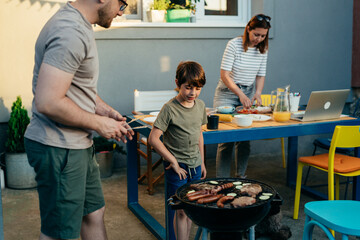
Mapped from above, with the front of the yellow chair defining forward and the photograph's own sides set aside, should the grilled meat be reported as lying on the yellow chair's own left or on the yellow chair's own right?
on the yellow chair's own left

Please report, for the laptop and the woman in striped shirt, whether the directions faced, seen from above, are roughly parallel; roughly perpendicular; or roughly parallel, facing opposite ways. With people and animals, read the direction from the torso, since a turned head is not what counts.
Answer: roughly parallel, facing opposite ways

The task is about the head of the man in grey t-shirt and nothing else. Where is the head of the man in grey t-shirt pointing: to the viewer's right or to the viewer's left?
to the viewer's right

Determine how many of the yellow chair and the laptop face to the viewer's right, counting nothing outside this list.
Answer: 0

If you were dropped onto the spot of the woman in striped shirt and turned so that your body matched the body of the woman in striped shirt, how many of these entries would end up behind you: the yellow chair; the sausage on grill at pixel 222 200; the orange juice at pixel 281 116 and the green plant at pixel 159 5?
1

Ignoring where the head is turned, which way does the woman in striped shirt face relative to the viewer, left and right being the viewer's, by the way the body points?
facing the viewer and to the right of the viewer

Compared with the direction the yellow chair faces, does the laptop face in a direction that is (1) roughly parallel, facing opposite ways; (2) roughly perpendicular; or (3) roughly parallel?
roughly parallel

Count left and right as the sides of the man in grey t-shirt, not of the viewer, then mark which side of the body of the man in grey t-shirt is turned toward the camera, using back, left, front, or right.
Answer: right

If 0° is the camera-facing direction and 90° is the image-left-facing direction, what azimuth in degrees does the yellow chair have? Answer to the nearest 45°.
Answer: approximately 135°

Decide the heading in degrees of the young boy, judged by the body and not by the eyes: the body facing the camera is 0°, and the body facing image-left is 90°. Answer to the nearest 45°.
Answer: approximately 315°

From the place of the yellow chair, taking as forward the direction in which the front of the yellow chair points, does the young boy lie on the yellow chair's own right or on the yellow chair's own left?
on the yellow chair's own left
